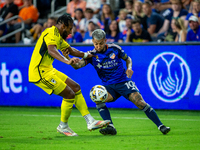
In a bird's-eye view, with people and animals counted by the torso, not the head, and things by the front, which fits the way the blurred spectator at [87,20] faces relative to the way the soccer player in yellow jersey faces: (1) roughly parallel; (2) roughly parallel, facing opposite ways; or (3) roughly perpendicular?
roughly perpendicular

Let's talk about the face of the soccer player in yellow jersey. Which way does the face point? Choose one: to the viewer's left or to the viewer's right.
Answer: to the viewer's right

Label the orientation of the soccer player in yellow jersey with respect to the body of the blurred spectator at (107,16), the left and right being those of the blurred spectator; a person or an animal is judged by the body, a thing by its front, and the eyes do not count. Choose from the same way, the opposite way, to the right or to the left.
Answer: to the left

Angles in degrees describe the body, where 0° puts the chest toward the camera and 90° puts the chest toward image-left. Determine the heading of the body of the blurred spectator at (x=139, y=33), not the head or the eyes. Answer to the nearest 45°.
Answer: approximately 0°

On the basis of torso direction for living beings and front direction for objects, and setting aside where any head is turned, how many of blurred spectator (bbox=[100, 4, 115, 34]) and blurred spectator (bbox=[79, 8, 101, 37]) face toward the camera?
2

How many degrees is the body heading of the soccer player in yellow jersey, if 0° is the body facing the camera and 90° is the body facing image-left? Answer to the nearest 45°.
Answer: approximately 270°

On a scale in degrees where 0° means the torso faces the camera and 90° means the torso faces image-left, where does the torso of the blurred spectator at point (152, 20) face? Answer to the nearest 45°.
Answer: approximately 45°
